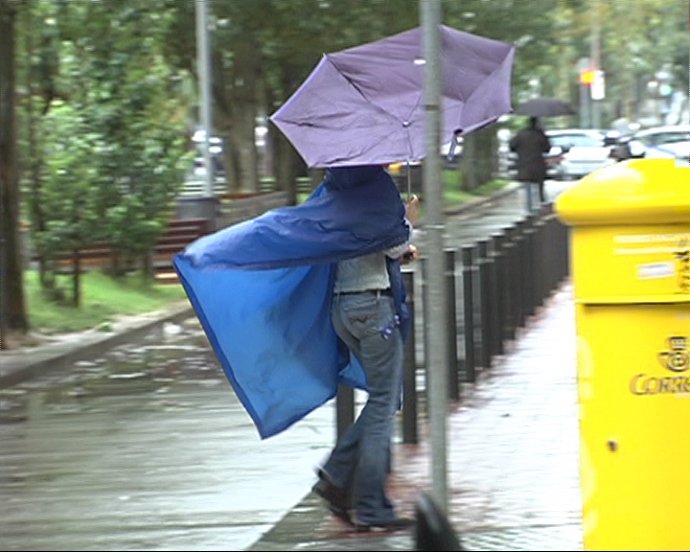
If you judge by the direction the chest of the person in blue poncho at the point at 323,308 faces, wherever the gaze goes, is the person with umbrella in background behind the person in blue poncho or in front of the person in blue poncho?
in front

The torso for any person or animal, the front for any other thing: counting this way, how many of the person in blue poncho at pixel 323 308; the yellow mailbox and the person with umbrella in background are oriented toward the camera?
1

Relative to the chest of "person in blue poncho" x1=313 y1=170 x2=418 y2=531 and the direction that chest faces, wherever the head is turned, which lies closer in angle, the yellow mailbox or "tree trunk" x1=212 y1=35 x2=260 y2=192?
the tree trunk

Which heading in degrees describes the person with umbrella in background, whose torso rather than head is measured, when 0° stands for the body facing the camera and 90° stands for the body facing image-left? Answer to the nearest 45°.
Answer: approximately 180°

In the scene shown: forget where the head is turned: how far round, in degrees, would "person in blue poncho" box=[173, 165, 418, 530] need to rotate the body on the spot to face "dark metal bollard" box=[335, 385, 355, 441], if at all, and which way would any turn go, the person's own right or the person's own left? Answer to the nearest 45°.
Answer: approximately 45° to the person's own left

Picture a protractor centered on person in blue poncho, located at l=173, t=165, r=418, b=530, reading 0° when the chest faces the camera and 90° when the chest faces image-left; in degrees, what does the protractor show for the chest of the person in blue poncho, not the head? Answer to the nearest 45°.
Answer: approximately 225°

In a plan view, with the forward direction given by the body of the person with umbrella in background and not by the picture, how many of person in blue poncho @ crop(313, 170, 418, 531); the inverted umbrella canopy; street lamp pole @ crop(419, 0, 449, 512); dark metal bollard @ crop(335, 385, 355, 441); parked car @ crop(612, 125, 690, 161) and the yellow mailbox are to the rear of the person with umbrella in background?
5

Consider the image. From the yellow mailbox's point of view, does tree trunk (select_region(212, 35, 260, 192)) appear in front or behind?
behind
